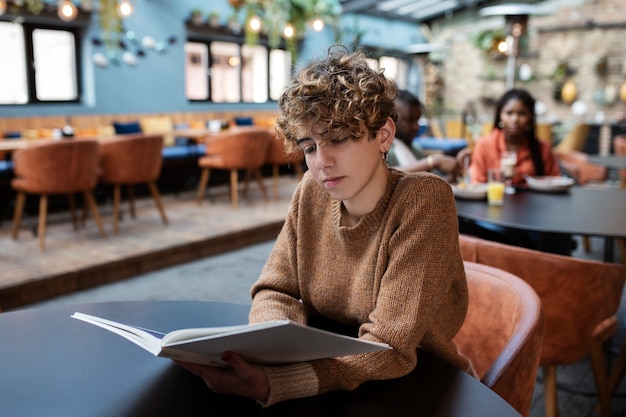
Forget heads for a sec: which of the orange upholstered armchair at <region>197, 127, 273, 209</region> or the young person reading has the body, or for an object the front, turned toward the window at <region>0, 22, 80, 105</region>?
the orange upholstered armchair

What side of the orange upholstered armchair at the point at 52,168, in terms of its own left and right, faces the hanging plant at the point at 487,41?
right

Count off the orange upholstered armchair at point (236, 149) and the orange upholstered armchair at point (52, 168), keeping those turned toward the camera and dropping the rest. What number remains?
0

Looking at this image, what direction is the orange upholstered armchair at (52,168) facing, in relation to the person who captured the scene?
facing away from the viewer and to the left of the viewer

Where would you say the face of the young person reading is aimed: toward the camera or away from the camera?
toward the camera

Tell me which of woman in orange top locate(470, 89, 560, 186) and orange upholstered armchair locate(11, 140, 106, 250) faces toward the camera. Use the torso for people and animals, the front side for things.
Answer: the woman in orange top

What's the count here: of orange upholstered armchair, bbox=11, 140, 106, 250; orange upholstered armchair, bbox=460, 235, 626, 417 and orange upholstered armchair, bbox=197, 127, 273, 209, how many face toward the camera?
0

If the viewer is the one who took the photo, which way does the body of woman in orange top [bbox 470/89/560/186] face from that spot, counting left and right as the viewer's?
facing the viewer

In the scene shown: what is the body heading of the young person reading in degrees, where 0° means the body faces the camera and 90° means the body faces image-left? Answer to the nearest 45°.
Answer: approximately 45°

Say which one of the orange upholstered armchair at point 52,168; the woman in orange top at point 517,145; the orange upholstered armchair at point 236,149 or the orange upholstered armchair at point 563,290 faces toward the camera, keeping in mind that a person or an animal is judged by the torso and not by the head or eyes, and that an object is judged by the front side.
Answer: the woman in orange top

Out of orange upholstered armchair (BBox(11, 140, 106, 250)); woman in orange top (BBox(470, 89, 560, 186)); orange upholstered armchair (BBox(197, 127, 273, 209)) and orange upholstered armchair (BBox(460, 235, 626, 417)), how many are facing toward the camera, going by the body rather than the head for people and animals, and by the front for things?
1

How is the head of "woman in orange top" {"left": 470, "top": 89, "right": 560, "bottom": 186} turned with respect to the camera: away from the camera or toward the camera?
toward the camera

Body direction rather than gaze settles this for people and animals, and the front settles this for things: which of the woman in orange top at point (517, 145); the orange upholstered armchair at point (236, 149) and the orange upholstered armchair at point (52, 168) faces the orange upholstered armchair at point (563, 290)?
the woman in orange top

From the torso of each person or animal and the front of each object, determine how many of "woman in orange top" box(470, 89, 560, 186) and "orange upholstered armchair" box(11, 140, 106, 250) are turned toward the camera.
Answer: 1
